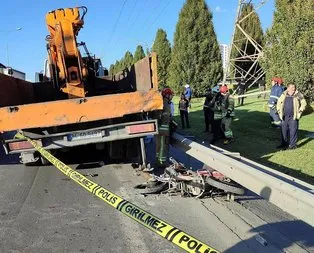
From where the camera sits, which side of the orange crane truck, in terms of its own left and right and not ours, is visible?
back

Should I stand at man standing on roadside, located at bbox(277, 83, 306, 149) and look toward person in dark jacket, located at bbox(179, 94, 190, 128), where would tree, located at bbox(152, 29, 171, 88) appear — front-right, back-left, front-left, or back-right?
front-right

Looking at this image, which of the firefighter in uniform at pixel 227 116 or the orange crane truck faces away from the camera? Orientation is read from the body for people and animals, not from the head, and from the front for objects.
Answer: the orange crane truck

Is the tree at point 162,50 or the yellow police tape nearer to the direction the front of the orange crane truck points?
the tree

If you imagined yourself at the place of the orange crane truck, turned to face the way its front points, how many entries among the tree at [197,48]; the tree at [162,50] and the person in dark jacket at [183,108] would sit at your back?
0

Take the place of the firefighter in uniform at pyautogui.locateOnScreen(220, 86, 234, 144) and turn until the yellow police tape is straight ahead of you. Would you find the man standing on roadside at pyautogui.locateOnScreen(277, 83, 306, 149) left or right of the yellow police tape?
left

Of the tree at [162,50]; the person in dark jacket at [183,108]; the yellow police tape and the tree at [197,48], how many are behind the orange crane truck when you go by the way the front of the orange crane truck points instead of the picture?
1

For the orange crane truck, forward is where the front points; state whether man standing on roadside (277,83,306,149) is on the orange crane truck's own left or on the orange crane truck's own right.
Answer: on the orange crane truck's own right

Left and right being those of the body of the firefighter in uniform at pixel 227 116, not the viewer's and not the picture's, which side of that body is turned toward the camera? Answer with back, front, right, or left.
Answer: left

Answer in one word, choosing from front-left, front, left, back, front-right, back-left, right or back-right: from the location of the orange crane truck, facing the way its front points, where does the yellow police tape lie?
back

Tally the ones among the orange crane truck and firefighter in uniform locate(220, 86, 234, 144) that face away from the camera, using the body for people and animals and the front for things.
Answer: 1
